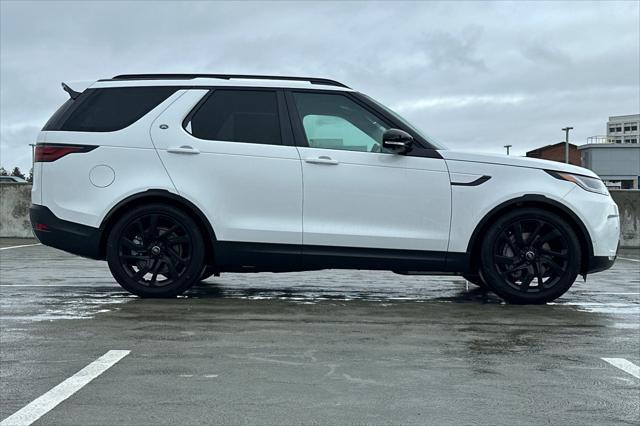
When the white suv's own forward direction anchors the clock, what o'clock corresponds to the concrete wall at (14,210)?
The concrete wall is roughly at 8 o'clock from the white suv.

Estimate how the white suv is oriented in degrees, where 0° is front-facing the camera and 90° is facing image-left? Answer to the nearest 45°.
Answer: approximately 270°

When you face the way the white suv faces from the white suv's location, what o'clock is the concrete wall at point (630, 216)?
The concrete wall is roughly at 10 o'clock from the white suv.
